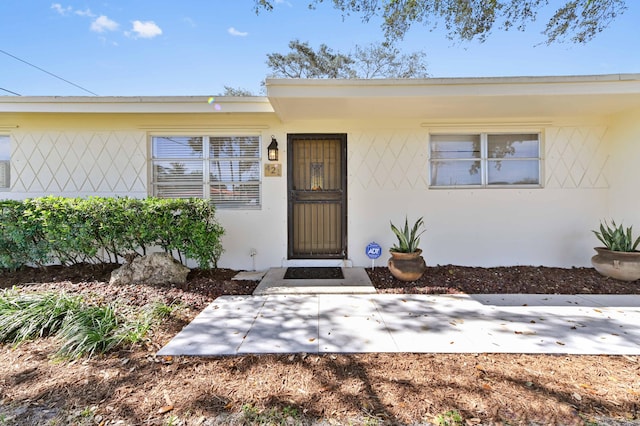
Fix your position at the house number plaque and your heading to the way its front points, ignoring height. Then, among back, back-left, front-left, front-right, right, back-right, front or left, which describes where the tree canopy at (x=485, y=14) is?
left

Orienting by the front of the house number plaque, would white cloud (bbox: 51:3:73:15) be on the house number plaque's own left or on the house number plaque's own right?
on the house number plaque's own right

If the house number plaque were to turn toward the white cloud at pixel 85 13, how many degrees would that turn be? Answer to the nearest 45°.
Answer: approximately 135° to its right

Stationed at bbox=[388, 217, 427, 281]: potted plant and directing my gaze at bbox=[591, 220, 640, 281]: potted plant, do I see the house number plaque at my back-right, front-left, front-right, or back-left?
back-left

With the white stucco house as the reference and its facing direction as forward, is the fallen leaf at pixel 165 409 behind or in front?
in front

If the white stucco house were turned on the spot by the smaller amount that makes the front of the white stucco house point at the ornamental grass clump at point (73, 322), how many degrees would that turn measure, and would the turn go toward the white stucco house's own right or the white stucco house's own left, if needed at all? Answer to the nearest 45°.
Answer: approximately 45° to the white stucco house's own right

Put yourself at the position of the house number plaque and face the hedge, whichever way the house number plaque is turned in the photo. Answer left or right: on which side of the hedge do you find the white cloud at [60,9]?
right

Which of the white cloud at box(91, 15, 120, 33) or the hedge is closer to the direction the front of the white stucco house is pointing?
the hedge

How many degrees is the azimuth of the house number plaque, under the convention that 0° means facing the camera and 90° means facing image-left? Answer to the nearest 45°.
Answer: approximately 0°

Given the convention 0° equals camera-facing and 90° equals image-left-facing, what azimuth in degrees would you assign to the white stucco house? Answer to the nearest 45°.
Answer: approximately 0°

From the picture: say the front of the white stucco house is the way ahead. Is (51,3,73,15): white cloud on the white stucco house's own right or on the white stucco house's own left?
on the white stucco house's own right
